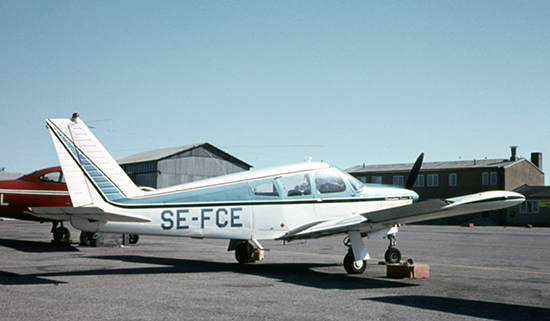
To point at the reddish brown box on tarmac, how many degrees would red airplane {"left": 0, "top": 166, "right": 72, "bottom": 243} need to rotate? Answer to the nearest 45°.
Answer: approximately 45° to its right

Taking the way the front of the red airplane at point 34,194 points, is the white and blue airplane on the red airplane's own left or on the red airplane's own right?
on the red airplane's own right

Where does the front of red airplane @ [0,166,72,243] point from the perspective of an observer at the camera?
facing to the right of the viewer
